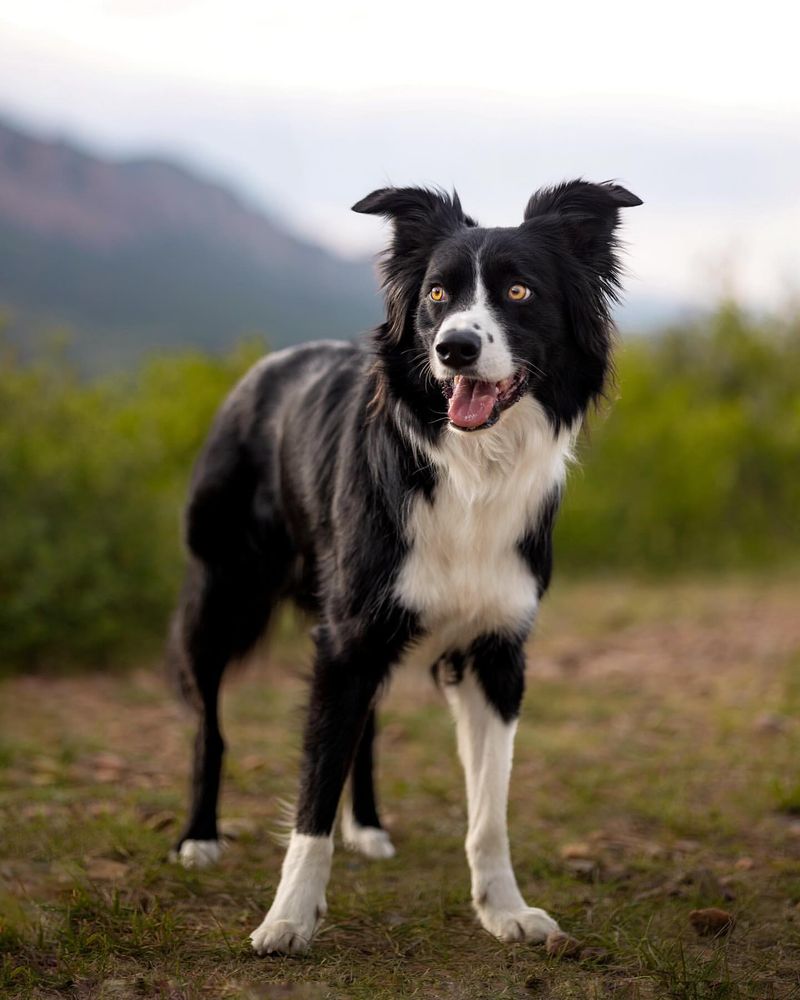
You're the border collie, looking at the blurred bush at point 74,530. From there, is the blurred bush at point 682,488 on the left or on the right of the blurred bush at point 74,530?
right

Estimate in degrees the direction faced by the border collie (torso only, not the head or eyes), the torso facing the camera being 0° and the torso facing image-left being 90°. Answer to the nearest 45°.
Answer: approximately 315°

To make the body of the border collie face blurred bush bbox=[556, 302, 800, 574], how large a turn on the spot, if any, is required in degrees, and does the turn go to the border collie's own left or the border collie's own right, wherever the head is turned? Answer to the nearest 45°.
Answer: approximately 135° to the border collie's own left

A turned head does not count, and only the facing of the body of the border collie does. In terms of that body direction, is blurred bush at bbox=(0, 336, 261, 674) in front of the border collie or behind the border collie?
behind
